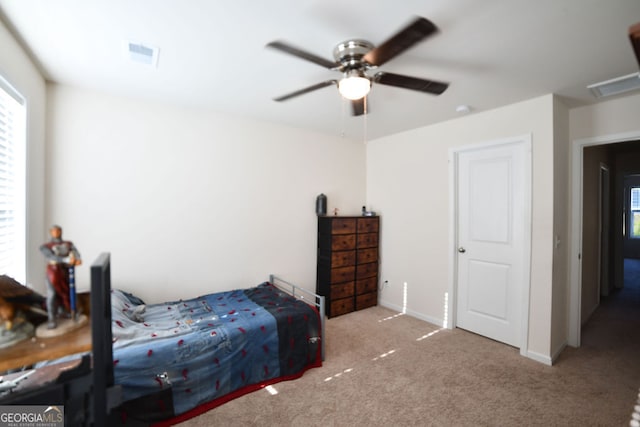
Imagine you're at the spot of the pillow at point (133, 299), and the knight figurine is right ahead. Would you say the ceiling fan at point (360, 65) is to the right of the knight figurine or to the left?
left

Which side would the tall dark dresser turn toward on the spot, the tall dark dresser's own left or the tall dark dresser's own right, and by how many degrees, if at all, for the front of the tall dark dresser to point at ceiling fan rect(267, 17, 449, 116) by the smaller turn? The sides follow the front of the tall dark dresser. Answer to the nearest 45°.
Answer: approximately 45° to the tall dark dresser's own right

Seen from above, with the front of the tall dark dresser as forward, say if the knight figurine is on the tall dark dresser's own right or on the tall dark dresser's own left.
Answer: on the tall dark dresser's own right

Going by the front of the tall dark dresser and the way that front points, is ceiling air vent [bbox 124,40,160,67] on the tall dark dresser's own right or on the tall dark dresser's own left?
on the tall dark dresser's own right

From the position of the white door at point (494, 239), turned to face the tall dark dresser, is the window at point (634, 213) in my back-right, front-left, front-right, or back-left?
back-right

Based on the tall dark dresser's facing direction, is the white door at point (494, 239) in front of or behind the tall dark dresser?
in front

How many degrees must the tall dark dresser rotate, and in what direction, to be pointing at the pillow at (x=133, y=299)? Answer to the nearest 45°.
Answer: approximately 90° to its right

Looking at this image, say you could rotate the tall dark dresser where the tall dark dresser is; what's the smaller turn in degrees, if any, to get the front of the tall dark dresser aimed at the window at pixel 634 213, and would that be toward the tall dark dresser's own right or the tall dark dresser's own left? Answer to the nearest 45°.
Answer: approximately 90° to the tall dark dresser's own left

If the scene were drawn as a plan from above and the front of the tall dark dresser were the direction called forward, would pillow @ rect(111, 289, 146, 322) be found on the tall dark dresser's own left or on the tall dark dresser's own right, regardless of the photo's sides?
on the tall dark dresser's own right

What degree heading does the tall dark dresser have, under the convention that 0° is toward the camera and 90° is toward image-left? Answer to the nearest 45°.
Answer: approximately 315°
